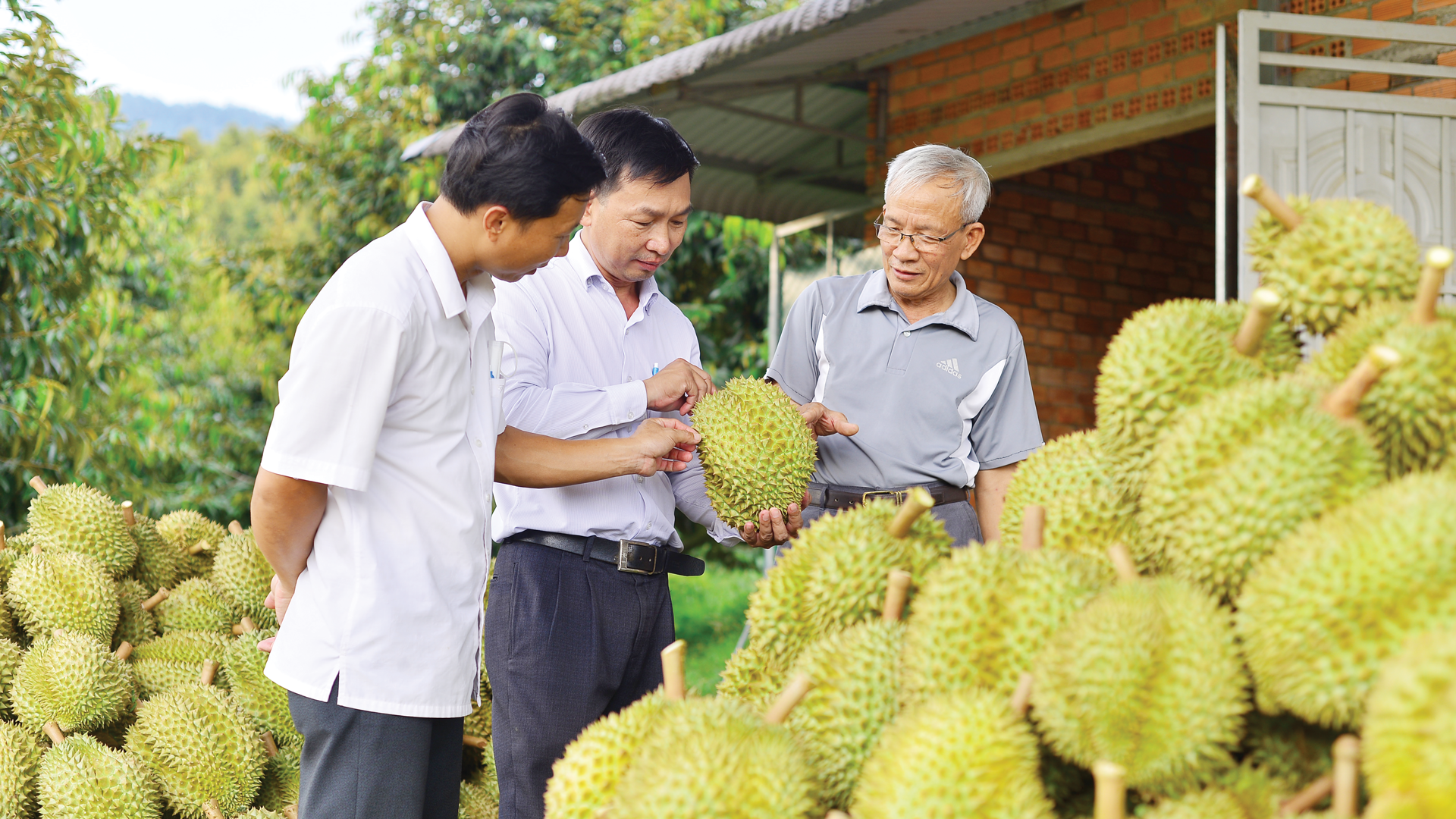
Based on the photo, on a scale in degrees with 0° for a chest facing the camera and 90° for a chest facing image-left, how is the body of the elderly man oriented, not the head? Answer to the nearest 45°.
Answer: approximately 0°

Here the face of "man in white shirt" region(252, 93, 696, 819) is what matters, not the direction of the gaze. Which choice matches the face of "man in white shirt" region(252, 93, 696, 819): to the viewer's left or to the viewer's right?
to the viewer's right

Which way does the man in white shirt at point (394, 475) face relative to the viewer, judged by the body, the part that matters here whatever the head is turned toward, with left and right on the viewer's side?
facing to the right of the viewer

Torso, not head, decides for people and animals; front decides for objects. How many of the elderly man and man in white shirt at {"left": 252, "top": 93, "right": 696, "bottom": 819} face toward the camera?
1

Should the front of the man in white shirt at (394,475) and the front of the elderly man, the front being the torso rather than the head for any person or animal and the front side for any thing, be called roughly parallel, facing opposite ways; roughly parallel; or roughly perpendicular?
roughly perpendicular

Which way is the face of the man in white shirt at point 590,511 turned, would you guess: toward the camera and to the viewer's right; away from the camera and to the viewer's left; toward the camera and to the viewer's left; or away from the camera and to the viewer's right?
toward the camera and to the viewer's right

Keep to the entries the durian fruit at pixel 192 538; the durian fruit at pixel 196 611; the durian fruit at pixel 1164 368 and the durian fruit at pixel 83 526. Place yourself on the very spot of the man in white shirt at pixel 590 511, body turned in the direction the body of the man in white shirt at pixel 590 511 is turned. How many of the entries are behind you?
3

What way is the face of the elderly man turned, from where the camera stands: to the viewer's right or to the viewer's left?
to the viewer's left

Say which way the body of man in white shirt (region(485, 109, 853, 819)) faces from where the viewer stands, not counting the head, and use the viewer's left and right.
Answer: facing the viewer and to the right of the viewer

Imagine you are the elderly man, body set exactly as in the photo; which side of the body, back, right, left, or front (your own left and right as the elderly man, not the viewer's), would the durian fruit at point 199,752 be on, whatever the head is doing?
right

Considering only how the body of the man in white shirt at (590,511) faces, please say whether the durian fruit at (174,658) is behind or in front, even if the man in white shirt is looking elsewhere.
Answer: behind
